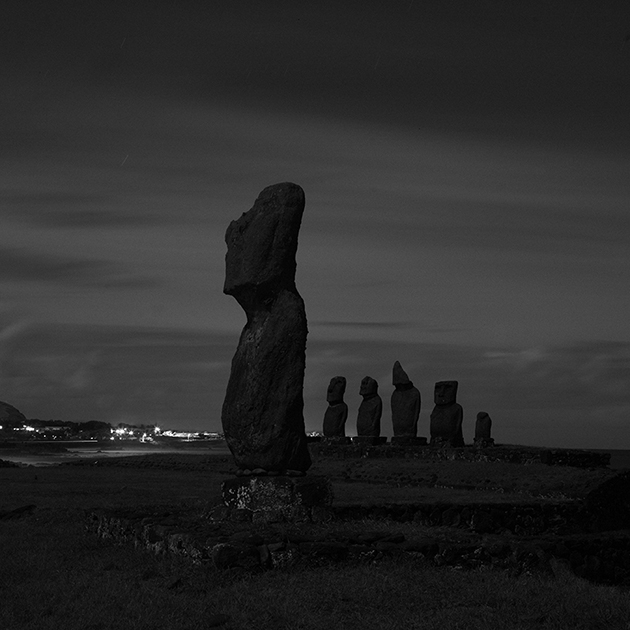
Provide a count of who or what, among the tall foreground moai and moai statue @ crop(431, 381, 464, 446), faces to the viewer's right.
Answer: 0

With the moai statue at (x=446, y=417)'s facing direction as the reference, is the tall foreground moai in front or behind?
in front

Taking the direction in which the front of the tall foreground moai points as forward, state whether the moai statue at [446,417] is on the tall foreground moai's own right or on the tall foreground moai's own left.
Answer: on the tall foreground moai's own right

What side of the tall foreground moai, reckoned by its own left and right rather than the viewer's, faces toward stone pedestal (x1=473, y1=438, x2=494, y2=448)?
right

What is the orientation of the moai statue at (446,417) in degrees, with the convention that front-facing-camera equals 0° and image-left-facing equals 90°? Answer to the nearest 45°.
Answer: approximately 45°

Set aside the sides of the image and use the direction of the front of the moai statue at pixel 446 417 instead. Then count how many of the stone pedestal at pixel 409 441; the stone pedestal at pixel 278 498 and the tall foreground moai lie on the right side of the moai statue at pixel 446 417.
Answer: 1

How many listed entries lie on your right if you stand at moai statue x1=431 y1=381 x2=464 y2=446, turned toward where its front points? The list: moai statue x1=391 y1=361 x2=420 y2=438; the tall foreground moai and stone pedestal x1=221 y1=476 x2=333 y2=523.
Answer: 1

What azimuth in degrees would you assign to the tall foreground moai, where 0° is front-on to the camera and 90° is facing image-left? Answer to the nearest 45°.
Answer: approximately 90°

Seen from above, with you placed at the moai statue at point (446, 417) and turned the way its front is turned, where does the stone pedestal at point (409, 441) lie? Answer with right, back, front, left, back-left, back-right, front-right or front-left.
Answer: right
